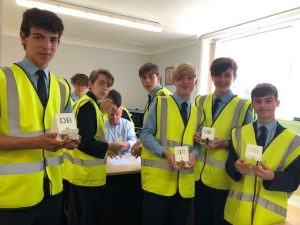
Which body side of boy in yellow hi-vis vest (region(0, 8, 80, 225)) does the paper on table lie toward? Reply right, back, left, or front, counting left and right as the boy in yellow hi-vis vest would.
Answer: left

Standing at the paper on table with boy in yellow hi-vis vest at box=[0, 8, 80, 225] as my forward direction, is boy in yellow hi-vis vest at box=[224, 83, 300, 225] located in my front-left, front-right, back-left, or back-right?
front-left

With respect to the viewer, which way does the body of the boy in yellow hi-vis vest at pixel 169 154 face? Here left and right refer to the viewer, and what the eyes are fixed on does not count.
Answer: facing the viewer and to the right of the viewer

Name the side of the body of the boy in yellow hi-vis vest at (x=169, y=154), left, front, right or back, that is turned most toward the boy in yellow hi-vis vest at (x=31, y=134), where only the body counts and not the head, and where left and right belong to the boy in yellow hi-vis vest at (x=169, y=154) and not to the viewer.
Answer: right

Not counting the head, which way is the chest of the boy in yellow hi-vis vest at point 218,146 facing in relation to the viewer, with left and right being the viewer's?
facing the viewer and to the left of the viewer

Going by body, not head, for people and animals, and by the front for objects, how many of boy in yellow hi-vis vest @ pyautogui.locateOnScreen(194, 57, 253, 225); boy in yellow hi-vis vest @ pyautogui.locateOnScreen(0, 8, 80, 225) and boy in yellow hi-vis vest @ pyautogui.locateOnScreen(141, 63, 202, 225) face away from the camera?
0

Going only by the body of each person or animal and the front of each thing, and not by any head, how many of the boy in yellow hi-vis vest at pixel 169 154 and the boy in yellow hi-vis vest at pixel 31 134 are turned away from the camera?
0

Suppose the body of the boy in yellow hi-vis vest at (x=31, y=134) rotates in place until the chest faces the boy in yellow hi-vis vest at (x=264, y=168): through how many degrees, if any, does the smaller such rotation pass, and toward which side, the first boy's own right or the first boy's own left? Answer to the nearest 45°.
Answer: approximately 45° to the first boy's own left

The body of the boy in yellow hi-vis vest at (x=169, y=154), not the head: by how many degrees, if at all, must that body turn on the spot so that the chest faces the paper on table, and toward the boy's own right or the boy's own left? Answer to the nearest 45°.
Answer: approximately 180°
